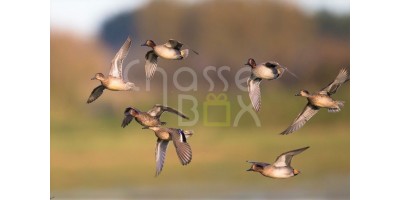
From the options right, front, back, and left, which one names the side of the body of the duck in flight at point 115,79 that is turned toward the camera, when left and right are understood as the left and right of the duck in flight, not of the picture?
left

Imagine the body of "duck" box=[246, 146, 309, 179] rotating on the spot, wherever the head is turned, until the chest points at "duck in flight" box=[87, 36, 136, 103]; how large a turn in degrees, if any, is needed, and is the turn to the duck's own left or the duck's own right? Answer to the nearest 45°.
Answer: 0° — it already faces it

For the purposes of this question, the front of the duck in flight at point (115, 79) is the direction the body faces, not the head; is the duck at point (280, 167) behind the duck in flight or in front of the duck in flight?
behind

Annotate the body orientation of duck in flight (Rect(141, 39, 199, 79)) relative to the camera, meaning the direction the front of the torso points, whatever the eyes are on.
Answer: to the viewer's left

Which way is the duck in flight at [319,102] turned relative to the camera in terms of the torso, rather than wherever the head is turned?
to the viewer's left

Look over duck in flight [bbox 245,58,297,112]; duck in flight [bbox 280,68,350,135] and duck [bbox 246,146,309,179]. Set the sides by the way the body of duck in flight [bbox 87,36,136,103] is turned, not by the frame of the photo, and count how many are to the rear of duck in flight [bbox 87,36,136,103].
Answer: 3
